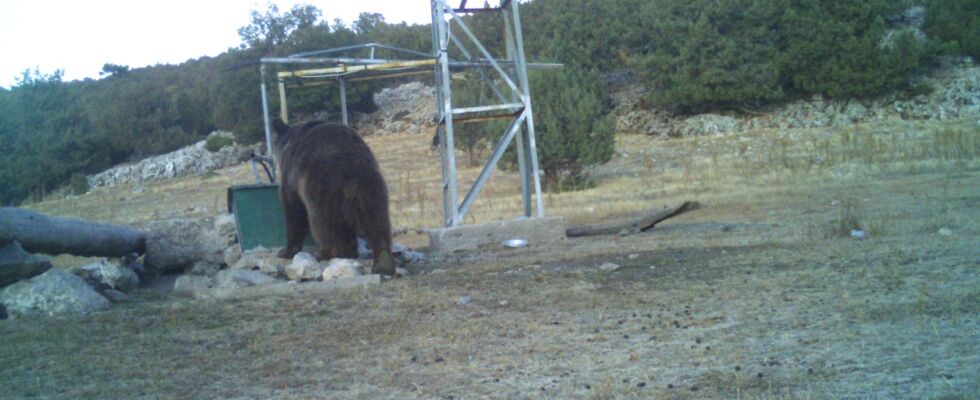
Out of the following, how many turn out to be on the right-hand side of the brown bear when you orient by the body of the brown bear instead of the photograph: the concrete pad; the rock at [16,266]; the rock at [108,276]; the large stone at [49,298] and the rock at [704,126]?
2

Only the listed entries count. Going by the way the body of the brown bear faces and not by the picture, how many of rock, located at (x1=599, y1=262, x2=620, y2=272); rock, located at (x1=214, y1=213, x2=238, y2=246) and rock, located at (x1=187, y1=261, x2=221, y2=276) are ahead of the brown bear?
2

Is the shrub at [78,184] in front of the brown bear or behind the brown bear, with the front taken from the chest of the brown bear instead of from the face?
in front

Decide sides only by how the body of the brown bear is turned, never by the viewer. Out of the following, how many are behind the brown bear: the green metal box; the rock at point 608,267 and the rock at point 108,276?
1

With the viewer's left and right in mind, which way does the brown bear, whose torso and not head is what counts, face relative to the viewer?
facing away from the viewer and to the left of the viewer

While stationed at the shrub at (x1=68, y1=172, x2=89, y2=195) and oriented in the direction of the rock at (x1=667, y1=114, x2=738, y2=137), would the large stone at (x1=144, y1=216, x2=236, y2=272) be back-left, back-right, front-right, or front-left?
front-right

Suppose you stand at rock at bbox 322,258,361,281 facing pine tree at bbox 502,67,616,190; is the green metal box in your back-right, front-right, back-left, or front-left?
front-left

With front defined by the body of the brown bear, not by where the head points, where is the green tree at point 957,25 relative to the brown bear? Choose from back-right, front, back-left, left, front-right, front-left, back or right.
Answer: right

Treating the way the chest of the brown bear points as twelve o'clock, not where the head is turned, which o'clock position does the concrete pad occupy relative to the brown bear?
The concrete pad is roughly at 3 o'clock from the brown bear.

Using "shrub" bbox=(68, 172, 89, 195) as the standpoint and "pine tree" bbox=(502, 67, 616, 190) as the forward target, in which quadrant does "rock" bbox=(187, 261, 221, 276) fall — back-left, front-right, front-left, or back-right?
front-right

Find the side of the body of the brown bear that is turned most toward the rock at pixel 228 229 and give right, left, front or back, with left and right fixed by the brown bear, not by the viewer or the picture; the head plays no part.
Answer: left

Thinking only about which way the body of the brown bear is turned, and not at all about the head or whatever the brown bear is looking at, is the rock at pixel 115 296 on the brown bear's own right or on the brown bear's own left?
on the brown bear's own left

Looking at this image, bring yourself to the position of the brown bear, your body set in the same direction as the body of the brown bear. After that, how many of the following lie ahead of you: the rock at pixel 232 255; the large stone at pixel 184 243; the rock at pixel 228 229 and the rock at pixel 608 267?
3

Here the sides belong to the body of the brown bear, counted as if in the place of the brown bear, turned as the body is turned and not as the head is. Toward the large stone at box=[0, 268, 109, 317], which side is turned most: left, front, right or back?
left

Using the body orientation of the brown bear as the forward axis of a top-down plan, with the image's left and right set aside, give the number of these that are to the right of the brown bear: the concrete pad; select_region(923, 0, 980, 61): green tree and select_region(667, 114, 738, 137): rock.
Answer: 3

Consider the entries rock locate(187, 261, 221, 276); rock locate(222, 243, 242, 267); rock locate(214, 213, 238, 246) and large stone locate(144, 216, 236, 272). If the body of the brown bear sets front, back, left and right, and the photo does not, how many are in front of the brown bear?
4

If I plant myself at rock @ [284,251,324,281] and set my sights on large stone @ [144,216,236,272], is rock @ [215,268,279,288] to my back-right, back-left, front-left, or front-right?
front-left

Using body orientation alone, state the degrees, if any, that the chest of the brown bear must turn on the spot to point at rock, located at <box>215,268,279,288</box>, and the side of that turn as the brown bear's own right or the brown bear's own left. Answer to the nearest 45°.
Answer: approximately 90° to the brown bear's own left
